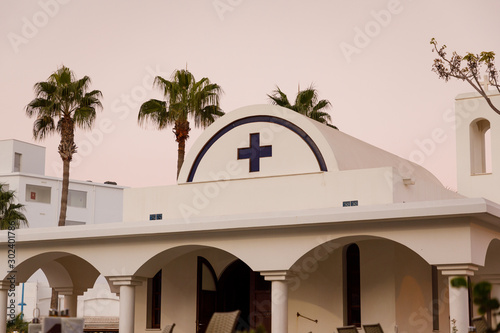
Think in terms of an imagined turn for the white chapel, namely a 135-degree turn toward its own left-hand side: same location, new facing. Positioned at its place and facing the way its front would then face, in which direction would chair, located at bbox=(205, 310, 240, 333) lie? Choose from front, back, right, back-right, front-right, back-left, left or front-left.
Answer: right

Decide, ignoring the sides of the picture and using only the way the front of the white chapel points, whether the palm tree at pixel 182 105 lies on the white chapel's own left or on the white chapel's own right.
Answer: on the white chapel's own right

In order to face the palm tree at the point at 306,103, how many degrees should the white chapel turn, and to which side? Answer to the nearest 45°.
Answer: approximately 135° to its right

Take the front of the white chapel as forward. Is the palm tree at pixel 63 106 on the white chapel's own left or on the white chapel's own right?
on the white chapel's own right

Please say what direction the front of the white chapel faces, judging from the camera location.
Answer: facing the viewer and to the left of the viewer
